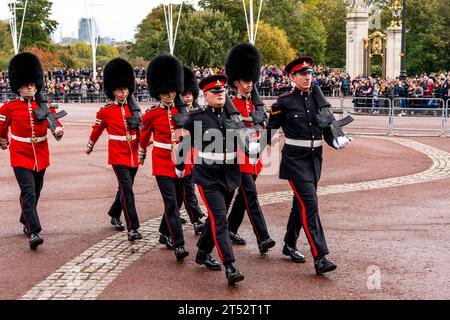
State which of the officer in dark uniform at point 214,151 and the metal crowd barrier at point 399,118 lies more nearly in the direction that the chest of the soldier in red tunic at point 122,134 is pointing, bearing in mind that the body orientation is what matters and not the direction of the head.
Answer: the officer in dark uniform

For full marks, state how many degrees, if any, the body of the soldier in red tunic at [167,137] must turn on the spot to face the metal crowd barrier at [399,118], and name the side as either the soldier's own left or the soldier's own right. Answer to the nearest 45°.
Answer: approximately 90° to the soldier's own left

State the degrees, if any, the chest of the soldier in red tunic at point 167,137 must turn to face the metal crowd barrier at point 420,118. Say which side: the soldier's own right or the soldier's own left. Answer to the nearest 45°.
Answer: approximately 90° to the soldier's own left
